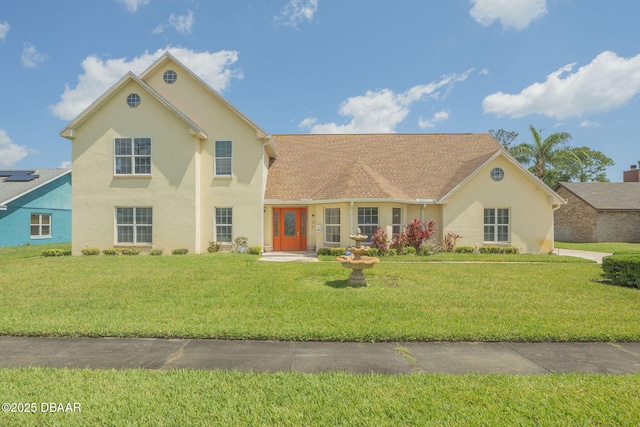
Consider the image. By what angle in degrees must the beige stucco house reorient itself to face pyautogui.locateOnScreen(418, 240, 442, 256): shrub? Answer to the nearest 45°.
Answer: approximately 90° to its left

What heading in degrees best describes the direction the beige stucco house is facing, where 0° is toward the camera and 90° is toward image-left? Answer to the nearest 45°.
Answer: approximately 0°

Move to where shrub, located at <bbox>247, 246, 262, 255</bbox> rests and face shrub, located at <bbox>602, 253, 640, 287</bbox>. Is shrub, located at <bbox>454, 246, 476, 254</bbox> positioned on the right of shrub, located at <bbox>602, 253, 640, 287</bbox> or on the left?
left

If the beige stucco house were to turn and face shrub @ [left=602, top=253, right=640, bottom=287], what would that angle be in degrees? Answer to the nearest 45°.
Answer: approximately 45° to its left

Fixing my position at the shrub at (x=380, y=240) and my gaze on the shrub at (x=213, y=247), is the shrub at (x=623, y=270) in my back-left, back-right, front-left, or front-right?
back-left
